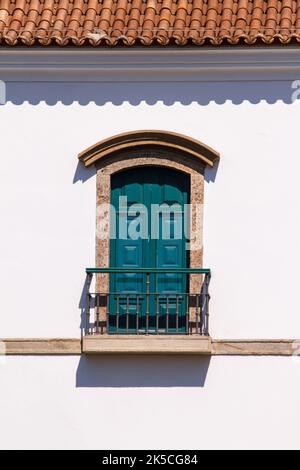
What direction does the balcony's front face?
toward the camera
